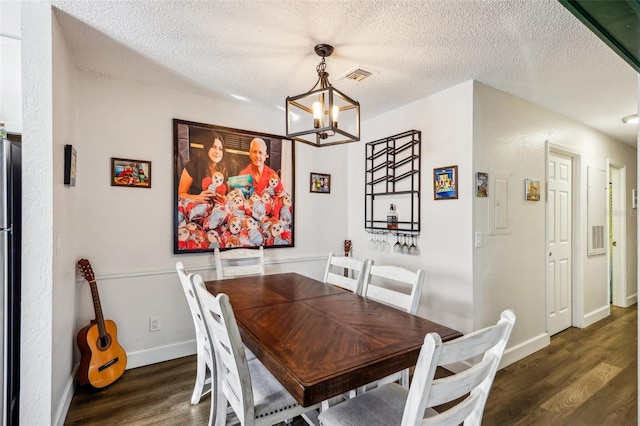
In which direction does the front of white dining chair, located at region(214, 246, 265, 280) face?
toward the camera

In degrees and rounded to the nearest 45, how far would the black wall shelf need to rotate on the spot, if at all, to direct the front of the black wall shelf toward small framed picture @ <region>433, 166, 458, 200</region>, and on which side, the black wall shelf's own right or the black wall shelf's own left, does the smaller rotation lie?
approximately 90° to the black wall shelf's own left

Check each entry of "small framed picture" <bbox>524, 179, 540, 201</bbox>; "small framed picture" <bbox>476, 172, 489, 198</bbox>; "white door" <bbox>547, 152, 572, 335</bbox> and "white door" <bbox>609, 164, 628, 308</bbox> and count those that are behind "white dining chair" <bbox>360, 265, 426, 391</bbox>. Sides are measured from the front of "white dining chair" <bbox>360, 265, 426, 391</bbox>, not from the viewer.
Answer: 4

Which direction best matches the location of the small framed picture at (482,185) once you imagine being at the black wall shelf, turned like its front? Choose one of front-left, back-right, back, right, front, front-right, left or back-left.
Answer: left

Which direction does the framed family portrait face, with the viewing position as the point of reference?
facing the viewer and to the right of the viewer

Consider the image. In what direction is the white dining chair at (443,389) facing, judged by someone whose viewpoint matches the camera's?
facing away from the viewer and to the left of the viewer

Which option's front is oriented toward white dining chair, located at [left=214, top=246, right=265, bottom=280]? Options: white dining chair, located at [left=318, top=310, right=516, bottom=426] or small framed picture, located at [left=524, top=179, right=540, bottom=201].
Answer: white dining chair, located at [left=318, top=310, right=516, bottom=426]

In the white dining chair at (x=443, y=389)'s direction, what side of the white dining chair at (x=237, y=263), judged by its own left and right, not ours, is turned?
front

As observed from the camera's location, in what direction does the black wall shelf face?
facing the viewer and to the left of the viewer

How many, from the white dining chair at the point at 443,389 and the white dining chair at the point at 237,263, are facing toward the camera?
1

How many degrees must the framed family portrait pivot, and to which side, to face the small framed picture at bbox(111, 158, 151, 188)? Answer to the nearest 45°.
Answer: approximately 135° to its right

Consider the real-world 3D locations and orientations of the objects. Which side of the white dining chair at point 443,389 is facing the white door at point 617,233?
right

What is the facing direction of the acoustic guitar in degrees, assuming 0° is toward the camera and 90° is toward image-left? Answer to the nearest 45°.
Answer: approximately 315°
